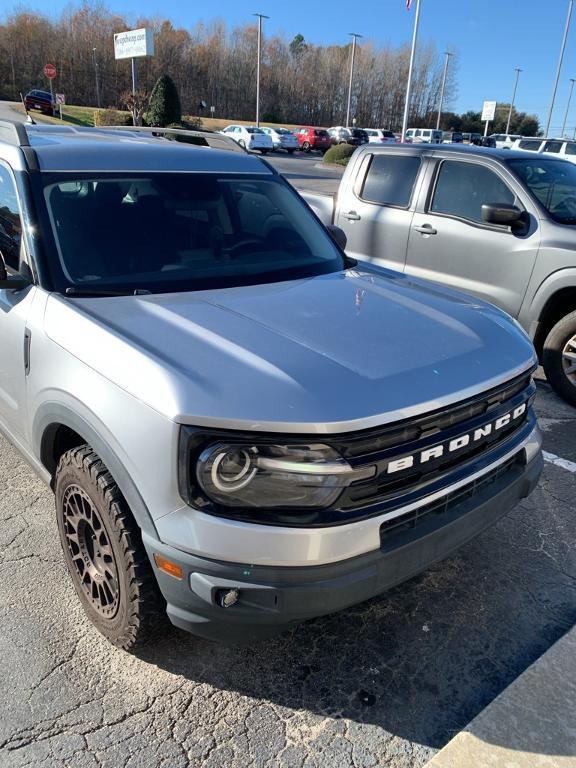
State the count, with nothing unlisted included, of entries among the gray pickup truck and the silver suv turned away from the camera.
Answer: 0

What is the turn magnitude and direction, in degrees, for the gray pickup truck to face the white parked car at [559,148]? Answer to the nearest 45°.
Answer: approximately 135° to its left

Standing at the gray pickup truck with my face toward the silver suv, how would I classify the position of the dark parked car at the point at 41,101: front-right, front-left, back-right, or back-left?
back-right

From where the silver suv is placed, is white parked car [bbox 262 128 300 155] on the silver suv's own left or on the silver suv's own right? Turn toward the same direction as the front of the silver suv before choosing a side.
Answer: on the silver suv's own left

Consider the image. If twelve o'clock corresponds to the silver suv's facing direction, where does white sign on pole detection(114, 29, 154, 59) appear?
The white sign on pole is roughly at 7 o'clock from the silver suv.

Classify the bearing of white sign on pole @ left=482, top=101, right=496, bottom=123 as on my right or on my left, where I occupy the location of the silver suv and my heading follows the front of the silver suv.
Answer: on my left

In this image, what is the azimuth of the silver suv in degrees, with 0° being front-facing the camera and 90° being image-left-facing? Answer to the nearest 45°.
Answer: approximately 315°

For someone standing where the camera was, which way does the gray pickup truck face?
facing the viewer and to the right of the viewer

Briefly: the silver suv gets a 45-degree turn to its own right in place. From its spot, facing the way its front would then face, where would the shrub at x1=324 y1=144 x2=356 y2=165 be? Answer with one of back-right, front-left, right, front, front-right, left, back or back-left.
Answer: back

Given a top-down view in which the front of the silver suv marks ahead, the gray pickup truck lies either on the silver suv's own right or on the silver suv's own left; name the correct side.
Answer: on the silver suv's own left

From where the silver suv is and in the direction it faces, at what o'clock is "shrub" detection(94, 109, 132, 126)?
The shrub is roughly at 7 o'clock from the silver suv.

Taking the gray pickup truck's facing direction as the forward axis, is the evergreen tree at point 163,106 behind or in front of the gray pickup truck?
behind
